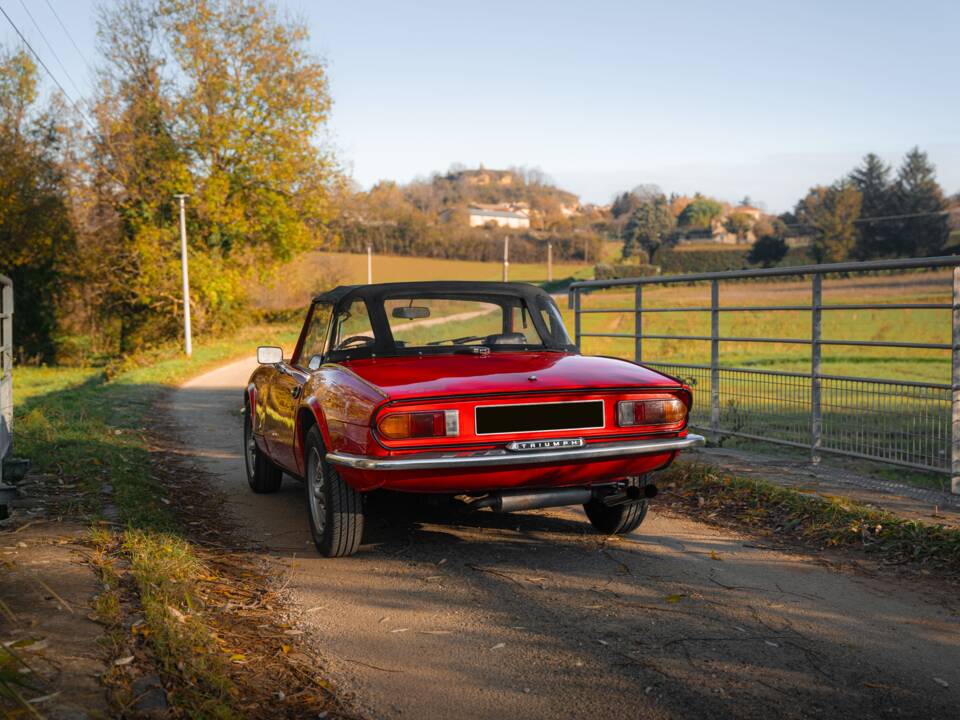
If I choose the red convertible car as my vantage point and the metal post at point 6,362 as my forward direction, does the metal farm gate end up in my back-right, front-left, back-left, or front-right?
back-right

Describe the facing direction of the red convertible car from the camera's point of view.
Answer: facing away from the viewer and to the left of the viewer

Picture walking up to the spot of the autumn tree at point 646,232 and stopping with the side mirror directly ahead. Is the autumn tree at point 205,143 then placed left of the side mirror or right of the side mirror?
right

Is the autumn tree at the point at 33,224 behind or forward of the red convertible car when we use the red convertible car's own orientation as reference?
forward

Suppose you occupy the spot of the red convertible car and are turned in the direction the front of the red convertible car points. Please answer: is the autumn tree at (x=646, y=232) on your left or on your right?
on your right

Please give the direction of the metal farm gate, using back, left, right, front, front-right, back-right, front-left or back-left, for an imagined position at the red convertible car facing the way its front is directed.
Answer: right
